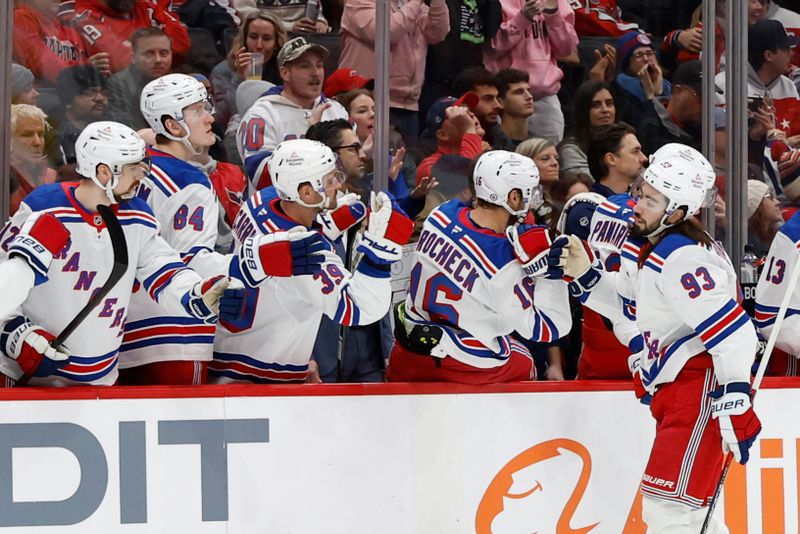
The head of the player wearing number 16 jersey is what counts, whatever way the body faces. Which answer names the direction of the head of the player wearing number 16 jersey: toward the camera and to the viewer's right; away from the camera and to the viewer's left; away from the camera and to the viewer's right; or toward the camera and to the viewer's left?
away from the camera and to the viewer's right

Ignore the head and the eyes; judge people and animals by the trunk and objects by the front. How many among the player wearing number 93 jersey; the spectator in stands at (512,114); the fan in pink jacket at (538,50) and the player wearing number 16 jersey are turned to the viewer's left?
1

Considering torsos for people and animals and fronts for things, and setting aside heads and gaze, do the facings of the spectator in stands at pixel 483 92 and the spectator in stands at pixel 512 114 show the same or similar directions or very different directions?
same or similar directions

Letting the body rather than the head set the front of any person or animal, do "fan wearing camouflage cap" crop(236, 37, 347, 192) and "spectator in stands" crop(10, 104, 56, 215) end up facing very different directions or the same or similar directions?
same or similar directions

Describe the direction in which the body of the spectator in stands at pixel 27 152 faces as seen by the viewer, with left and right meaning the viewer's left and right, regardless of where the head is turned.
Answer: facing the viewer and to the right of the viewer

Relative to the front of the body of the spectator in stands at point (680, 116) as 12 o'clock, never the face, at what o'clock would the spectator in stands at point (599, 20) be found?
the spectator in stands at point (599, 20) is roughly at 5 o'clock from the spectator in stands at point (680, 116).

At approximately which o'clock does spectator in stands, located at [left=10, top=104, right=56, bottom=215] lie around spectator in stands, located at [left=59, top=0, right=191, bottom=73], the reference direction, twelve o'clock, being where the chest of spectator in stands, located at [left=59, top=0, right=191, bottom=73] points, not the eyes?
spectator in stands, located at [left=10, top=104, right=56, bottom=215] is roughly at 1 o'clock from spectator in stands, located at [left=59, top=0, right=191, bottom=73].

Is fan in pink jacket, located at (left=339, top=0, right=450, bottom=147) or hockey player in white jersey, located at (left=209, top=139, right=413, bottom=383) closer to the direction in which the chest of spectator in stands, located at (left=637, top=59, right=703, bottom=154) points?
the hockey player in white jersey

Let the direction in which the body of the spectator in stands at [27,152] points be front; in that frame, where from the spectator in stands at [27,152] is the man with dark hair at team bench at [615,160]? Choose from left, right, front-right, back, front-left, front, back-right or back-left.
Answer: front-left

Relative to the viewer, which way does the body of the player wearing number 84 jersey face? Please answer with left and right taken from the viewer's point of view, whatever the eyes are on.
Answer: facing to the right of the viewer

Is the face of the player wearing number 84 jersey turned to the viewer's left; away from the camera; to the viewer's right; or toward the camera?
to the viewer's right

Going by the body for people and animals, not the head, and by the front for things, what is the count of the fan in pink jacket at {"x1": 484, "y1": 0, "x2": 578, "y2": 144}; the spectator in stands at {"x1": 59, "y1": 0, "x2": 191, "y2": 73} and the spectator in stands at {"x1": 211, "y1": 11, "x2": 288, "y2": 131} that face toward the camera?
3

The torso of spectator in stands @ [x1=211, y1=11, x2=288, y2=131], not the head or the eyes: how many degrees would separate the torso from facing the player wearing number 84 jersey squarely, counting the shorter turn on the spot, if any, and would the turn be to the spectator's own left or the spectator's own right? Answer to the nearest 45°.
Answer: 0° — they already face them

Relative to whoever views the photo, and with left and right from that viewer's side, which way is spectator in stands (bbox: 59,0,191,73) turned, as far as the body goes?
facing the viewer

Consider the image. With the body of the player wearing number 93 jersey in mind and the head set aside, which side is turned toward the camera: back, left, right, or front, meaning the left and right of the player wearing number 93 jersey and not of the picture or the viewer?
left
